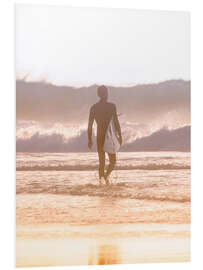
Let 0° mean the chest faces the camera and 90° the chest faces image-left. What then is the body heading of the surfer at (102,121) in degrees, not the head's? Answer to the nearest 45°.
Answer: approximately 0°
